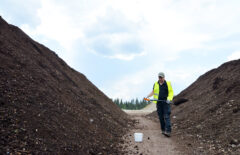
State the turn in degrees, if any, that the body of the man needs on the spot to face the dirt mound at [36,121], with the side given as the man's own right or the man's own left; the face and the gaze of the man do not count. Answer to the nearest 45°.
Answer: approximately 45° to the man's own right

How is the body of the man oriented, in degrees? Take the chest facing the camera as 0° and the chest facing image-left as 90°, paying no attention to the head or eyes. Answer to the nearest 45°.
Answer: approximately 0°
